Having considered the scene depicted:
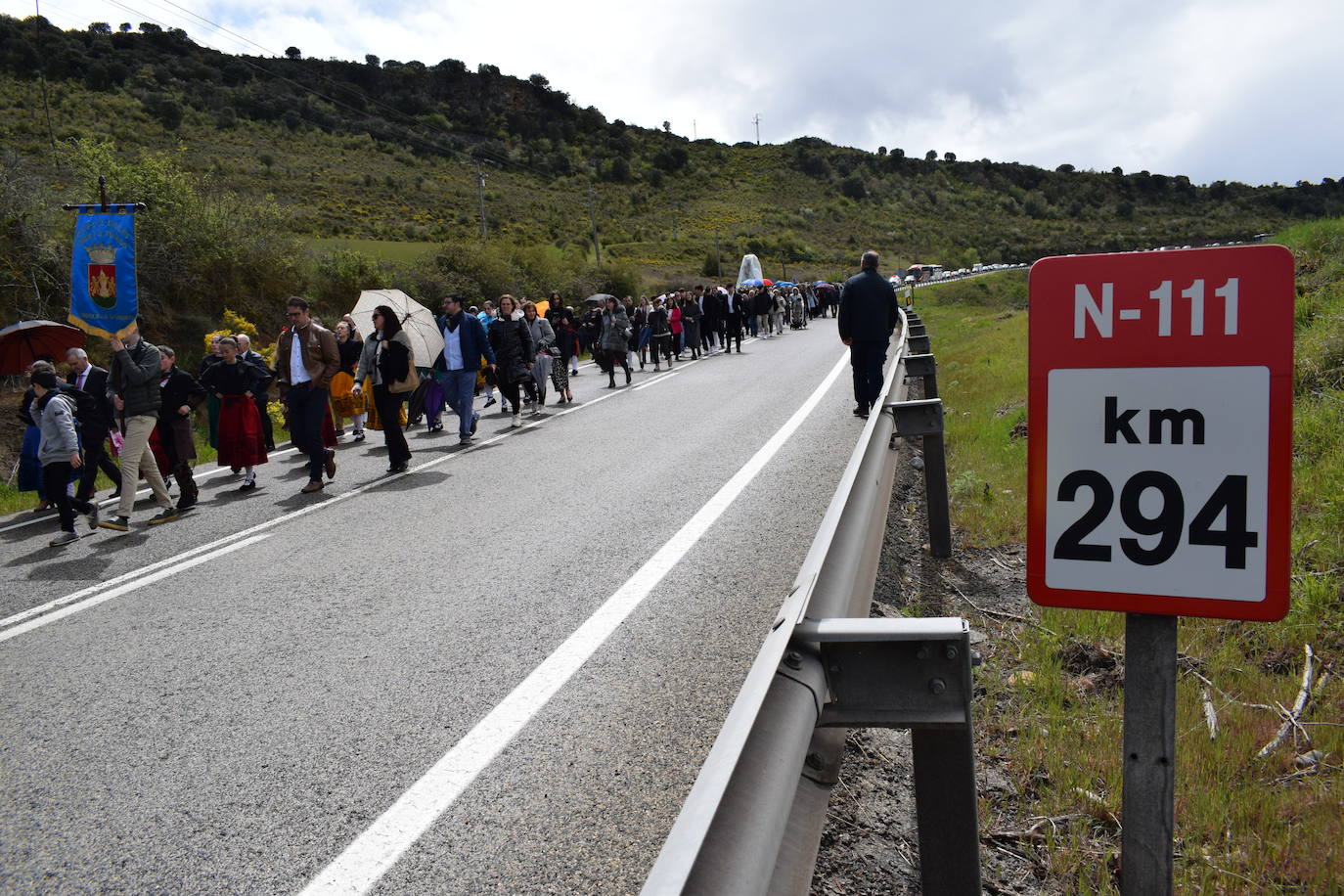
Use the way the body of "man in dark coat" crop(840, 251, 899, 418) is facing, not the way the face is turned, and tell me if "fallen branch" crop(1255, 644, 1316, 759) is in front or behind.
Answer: behind

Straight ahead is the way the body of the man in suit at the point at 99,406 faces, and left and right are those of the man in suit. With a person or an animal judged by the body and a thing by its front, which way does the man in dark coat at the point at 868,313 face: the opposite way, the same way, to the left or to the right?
the opposite way

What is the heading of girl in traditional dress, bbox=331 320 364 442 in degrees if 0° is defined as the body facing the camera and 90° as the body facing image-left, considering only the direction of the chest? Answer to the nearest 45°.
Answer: approximately 45°

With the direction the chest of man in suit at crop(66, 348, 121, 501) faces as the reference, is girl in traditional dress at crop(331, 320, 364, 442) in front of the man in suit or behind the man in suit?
behind

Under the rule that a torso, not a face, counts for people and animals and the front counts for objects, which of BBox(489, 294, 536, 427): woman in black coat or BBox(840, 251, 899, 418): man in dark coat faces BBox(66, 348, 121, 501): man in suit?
the woman in black coat

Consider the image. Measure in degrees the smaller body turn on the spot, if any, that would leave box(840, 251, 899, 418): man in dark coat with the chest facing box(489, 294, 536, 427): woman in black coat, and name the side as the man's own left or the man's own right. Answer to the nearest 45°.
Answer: approximately 45° to the man's own left

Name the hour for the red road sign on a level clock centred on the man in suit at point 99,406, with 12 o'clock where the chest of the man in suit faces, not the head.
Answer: The red road sign is roughly at 10 o'clock from the man in suit.

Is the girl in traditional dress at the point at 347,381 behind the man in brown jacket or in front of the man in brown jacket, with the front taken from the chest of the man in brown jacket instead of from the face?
behind

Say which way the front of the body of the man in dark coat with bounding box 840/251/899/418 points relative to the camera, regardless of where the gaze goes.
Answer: away from the camera

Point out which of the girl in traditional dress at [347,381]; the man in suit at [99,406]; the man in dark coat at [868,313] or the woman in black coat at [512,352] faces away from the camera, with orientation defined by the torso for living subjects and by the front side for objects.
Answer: the man in dark coat

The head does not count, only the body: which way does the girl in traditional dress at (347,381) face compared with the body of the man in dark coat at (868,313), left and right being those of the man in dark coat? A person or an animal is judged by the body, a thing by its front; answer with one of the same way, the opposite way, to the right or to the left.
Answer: the opposite way

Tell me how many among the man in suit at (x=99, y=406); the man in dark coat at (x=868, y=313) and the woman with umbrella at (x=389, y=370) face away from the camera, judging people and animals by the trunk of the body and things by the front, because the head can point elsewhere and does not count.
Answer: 1

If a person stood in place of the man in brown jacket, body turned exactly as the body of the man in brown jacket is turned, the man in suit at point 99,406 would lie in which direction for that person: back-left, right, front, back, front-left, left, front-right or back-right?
front-right

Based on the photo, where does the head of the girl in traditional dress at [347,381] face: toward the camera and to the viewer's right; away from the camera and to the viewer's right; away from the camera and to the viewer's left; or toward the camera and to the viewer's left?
toward the camera and to the viewer's left
